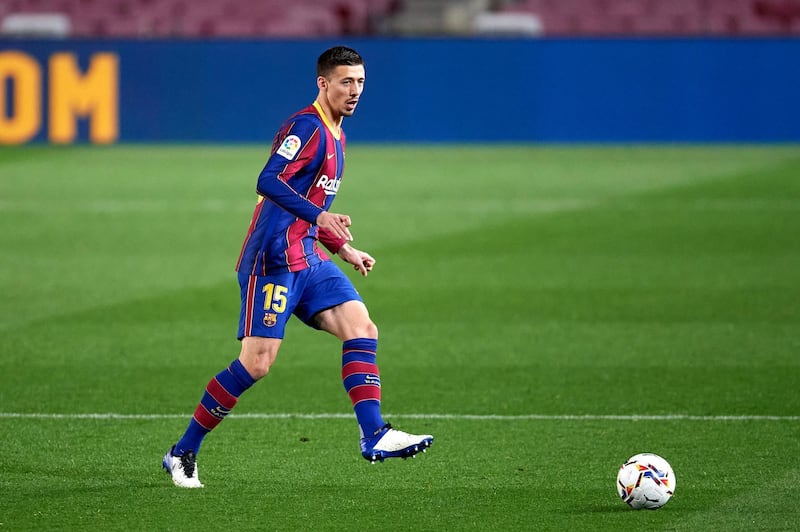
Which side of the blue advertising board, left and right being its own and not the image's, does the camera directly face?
front

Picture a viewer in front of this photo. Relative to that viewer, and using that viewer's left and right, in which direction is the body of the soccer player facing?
facing the viewer and to the right of the viewer

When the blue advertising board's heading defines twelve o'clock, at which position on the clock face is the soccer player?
The soccer player is roughly at 12 o'clock from the blue advertising board.

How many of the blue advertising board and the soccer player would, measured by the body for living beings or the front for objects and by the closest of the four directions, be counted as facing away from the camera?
0

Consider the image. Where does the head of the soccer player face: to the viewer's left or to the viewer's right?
to the viewer's right

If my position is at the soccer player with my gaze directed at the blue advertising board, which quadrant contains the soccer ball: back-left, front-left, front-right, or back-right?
back-right

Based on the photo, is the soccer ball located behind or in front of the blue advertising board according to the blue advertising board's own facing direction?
in front

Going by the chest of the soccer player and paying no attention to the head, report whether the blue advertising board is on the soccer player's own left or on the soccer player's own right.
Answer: on the soccer player's own left

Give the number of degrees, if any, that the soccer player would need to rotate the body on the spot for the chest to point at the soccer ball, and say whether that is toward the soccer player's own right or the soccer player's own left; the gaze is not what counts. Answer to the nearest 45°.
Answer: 0° — they already face it
